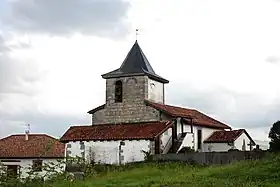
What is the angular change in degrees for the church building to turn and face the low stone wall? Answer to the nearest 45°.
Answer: approximately 90° to its left

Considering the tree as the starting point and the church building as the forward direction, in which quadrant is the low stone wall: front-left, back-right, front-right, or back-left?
front-left

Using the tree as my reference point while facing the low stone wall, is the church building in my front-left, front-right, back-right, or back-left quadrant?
front-right

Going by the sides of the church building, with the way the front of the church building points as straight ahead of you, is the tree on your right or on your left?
on your left

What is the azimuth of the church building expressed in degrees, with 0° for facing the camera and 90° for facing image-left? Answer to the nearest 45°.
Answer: approximately 45°
